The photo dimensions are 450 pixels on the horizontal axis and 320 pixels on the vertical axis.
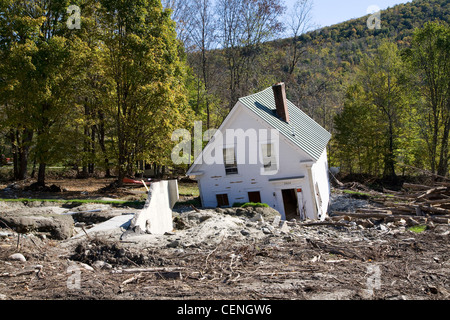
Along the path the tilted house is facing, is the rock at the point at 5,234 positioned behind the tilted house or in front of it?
in front

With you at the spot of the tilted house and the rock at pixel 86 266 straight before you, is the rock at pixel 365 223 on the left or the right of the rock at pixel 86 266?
left

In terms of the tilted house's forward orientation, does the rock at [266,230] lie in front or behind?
in front

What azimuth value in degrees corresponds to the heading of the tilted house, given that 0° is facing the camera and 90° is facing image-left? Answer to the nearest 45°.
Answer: approximately 0°

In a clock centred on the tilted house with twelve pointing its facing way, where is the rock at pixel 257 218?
The rock is roughly at 12 o'clock from the tilted house.

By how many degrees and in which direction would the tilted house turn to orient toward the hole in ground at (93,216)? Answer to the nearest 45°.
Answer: approximately 45° to its right

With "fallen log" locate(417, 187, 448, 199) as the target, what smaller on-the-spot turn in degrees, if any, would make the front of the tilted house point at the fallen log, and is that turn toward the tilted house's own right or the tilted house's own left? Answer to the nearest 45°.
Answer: approximately 90° to the tilted house's own left

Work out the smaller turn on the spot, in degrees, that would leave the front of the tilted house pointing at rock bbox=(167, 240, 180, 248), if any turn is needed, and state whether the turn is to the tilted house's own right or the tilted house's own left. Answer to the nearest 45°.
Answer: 0° — it already faces it

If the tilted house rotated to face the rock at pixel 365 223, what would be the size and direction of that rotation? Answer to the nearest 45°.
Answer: approximately 45° to its left

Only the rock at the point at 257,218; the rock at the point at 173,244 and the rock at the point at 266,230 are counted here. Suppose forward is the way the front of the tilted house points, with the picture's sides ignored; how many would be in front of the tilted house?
3
